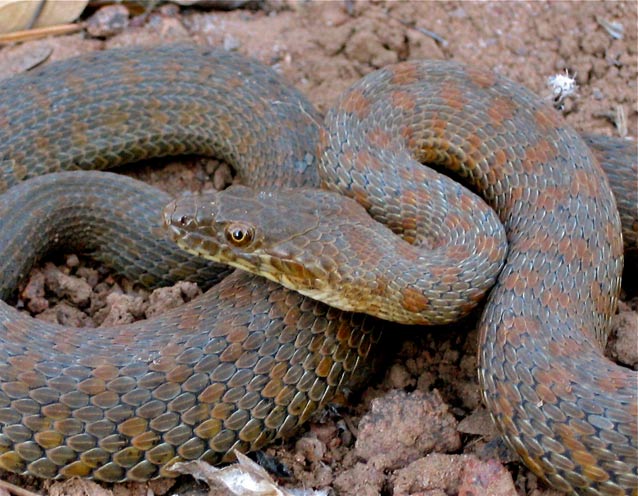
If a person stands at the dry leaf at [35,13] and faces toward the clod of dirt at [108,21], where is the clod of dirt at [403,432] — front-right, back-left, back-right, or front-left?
front-right

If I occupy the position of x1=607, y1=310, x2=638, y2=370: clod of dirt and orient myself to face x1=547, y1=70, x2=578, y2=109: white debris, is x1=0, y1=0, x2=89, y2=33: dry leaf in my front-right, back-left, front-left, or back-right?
front-left

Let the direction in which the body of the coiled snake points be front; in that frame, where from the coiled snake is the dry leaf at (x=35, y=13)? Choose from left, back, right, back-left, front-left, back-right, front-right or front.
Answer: front-right

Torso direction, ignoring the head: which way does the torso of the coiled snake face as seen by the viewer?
to the viewer's left

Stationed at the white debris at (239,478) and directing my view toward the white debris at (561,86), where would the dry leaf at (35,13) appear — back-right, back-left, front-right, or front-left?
front-left

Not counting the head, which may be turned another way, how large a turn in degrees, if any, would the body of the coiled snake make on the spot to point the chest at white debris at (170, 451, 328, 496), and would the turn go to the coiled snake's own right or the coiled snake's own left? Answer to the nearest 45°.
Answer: approximately 90° to the coiled snake's own left

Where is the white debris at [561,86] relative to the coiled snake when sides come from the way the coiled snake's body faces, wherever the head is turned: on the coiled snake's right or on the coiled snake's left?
on the coiled snake's right

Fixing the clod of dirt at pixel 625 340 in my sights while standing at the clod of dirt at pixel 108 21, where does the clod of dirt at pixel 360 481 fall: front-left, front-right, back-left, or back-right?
front-right

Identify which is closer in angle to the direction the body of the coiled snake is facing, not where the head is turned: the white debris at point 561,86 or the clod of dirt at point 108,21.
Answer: the clod of dirt

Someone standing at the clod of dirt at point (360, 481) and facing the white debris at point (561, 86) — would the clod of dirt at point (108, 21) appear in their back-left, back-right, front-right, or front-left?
front-left

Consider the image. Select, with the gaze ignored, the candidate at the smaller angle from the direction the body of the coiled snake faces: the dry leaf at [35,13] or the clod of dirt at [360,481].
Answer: the dry leaf

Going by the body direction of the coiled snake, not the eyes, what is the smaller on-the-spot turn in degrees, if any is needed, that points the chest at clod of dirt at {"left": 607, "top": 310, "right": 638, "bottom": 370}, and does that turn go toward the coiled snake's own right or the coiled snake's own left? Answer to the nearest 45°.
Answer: approximately 180°
